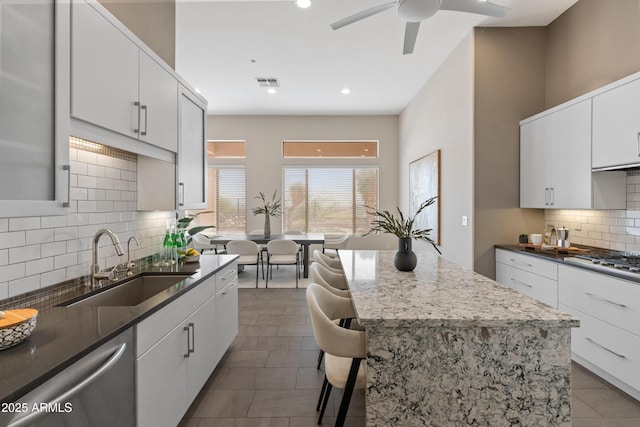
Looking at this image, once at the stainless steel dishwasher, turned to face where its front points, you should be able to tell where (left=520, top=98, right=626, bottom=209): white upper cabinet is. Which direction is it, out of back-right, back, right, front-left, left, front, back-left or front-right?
front-left

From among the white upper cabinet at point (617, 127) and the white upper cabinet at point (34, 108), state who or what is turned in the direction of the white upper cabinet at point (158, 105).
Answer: the white upper cabinet at point (617, 127)

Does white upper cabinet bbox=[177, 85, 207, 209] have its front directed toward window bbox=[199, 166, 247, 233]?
no

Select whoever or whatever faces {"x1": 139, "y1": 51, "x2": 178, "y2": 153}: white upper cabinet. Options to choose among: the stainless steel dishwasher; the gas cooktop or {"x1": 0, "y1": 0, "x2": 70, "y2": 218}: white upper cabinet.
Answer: the gas cooktop

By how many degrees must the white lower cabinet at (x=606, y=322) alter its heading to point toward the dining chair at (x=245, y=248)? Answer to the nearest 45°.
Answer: approximately 45° to its right

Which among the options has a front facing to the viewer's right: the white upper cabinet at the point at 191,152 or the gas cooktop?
the white upper cabinet

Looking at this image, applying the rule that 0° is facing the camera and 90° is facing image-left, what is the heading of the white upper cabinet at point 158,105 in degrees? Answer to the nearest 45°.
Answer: approximately 315°

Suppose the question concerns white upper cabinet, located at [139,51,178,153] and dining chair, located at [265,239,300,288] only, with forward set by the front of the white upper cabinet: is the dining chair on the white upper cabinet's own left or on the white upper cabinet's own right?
on the white upper cabinet's own left

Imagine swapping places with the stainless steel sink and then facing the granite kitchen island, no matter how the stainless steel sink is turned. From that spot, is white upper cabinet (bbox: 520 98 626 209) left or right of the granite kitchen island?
left

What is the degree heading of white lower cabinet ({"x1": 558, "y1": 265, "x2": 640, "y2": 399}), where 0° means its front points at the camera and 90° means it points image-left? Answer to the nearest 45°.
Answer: approximately 45°

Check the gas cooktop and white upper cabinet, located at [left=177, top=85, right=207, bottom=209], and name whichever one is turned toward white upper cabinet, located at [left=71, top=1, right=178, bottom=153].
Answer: the gas cooktop

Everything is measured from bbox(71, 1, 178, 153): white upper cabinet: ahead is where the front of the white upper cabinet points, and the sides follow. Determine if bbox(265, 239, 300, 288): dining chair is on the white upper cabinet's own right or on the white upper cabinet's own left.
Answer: on the white upper cabinet's own left

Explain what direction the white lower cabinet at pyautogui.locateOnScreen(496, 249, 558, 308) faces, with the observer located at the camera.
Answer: facing the viewer and to the left of the viewer

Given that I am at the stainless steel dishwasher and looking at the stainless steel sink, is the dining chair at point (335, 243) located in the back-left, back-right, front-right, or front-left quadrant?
front-right

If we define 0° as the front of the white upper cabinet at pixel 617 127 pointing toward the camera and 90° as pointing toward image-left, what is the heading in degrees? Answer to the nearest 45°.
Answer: approximately 45°

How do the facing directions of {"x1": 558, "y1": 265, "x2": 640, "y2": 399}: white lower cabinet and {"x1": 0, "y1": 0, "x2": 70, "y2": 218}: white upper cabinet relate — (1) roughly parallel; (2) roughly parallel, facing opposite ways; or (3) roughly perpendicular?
roughly parallel, facing opposite ways

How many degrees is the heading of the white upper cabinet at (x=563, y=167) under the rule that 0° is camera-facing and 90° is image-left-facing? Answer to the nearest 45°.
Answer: approximately 45°

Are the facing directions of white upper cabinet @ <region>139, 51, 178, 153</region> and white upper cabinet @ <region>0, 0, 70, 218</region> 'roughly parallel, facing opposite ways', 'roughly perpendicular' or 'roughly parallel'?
roughly parallel

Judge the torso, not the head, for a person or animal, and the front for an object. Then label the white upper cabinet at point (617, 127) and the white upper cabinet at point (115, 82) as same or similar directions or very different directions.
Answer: very different directions

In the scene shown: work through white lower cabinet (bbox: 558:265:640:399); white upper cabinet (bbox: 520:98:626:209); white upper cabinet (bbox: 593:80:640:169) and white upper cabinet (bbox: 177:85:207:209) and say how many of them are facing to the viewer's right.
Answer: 1
